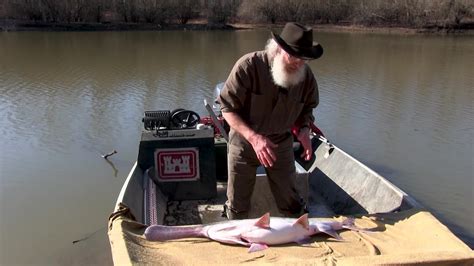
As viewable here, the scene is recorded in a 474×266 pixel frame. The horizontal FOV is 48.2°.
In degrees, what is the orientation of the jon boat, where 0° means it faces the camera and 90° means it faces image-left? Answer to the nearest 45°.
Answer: approximately 0°
